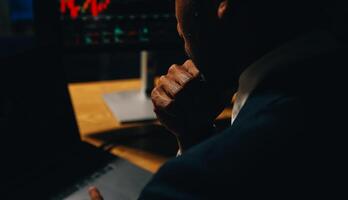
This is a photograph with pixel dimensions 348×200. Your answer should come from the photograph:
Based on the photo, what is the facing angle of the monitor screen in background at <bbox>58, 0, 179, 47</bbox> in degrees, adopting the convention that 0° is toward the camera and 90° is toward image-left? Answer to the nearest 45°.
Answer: approximately 0°

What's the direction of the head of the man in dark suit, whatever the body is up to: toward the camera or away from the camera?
away from the camera

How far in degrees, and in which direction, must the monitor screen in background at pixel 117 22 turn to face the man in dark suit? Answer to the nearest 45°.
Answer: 0° — it already faces them
